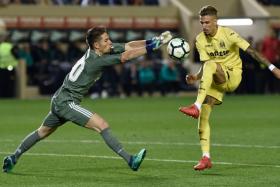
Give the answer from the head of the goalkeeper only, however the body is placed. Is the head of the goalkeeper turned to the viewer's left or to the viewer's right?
to the viewer's right

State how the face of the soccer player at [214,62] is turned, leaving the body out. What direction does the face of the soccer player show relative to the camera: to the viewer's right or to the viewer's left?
to the viewer's left

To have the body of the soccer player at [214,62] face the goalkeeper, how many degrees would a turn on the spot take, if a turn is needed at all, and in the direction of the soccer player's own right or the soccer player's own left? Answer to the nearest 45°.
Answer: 0° — they already face them

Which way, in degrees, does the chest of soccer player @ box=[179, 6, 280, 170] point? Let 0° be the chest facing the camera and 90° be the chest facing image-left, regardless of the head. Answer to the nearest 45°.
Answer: approximately 45°
